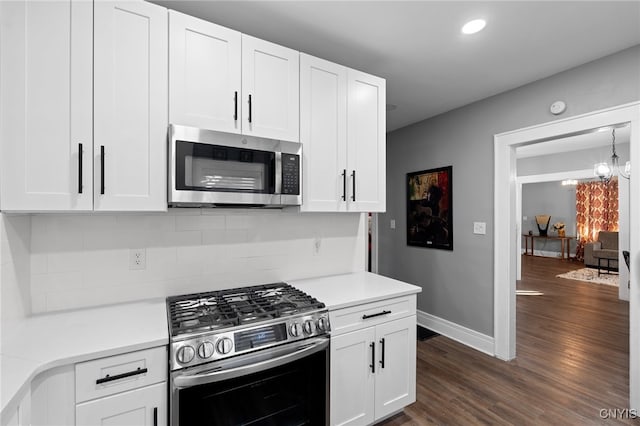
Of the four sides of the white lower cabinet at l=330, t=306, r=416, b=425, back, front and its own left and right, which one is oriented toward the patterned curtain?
left

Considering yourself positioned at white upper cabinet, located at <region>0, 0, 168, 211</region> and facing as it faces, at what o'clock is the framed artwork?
The framed artwork is roughly at 9 o'clock from the white upper cabinet.

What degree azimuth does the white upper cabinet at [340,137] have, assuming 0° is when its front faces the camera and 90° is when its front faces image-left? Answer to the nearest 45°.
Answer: approximately 315°

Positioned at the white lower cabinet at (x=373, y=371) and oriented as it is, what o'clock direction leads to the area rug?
The area rug is roughly at 9 o'clock from the white lower cabinet.

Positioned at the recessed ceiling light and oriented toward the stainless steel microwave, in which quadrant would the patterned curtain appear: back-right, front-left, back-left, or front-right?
back-right

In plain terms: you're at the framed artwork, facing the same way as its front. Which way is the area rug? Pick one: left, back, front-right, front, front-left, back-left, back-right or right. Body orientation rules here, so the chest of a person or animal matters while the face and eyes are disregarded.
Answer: back

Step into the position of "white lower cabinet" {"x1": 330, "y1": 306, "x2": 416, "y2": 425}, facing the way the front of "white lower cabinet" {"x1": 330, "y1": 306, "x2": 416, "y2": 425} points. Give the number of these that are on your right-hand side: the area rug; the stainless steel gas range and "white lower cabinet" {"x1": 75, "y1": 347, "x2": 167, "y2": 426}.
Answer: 2

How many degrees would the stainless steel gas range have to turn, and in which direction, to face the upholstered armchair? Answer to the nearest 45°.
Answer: approximately 90° to its left

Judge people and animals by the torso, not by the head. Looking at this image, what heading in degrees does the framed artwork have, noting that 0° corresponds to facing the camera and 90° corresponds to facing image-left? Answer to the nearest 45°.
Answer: approximately 45°

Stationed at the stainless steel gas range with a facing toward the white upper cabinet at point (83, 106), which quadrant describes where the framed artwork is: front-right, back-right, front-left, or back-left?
back-right

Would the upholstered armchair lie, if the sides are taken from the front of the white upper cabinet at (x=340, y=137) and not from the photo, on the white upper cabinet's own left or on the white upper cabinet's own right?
on the white upper cabinet's own left

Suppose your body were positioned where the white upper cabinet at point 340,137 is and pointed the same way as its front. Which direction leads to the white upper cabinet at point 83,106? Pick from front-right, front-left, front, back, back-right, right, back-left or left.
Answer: right

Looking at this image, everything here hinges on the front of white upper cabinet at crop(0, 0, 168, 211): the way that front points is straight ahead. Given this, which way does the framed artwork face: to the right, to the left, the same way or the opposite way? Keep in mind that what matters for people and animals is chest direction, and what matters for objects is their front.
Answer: to the right

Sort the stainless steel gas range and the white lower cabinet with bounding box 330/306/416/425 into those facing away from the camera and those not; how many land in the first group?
0

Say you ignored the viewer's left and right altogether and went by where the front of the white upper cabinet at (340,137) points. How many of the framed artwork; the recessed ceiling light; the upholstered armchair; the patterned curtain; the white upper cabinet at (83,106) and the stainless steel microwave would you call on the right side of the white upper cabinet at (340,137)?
2
